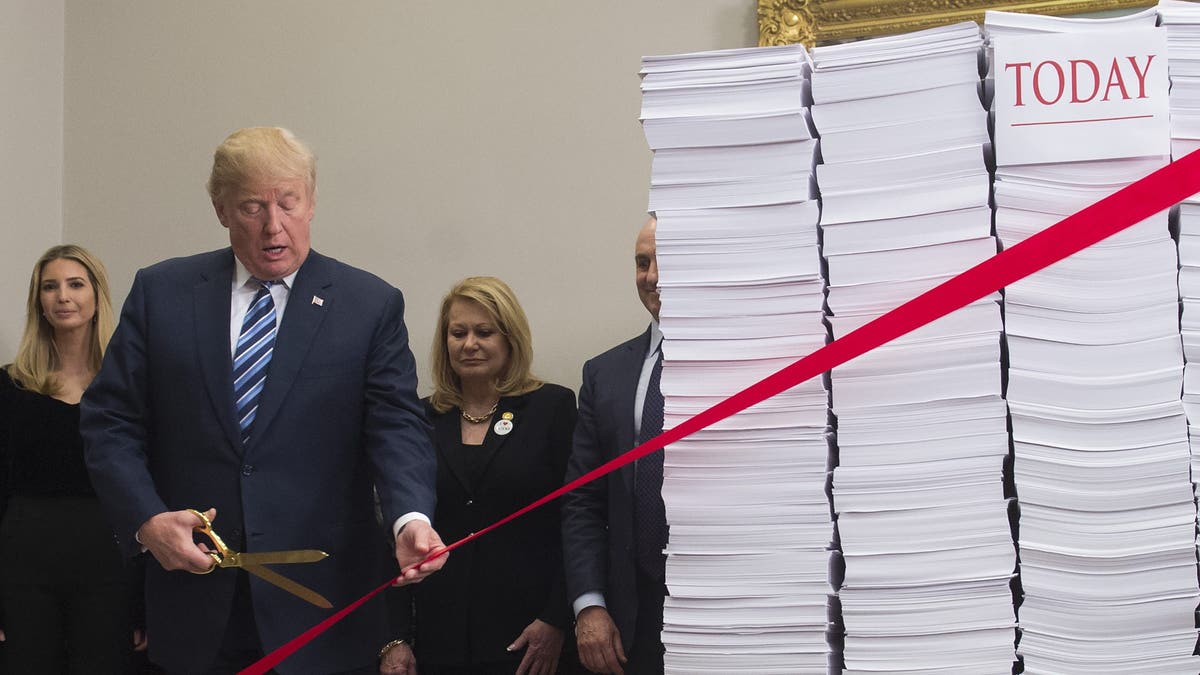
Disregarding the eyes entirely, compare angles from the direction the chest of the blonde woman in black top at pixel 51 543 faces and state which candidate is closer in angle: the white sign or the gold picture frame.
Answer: the white sign

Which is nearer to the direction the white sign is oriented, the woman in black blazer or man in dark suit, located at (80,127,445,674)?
the man in dark suit

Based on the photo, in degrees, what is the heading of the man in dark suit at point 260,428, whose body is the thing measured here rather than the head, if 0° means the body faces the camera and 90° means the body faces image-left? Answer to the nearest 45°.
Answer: approximately 0°

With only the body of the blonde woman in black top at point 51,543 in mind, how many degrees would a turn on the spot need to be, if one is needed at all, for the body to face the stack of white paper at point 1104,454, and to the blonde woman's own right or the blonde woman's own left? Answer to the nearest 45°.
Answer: approximately 45° to the blonde woman's own left

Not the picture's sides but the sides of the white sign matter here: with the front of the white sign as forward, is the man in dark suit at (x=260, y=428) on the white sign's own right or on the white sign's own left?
on the white sign's own right

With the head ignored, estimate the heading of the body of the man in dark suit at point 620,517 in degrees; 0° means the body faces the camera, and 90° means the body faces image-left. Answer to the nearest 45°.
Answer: approximately 0°
